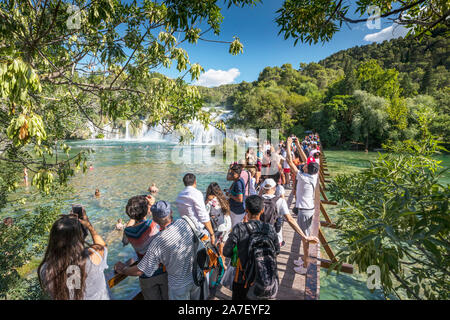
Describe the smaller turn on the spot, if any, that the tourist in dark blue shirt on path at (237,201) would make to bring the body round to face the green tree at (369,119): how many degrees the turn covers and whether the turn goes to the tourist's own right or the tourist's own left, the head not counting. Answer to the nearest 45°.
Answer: approximately 135° to the tourist's own right

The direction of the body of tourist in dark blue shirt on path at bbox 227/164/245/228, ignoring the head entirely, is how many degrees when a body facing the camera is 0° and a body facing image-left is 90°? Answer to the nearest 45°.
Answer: approximately 90°

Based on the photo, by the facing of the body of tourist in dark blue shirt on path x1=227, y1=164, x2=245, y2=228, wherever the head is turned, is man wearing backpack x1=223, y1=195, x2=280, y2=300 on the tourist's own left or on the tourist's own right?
on the tourist's own left

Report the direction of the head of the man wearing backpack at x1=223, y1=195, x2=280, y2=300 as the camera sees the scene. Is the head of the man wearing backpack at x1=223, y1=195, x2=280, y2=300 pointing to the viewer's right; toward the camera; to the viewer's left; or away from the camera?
away from the camera

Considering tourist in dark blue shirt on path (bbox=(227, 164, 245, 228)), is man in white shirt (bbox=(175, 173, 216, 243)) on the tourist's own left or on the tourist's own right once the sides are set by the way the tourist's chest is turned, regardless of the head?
on the tourist's own left
